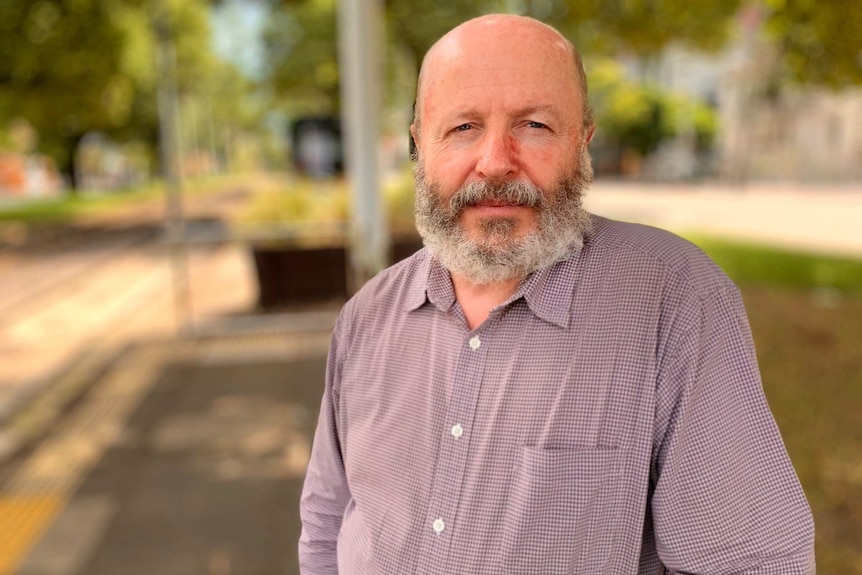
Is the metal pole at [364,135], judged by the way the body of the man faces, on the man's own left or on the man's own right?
on the man's own right

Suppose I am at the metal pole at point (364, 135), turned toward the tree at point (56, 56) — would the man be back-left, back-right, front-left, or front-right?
back-left

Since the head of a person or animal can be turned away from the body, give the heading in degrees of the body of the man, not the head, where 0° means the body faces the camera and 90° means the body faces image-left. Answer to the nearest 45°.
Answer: approximately 45°

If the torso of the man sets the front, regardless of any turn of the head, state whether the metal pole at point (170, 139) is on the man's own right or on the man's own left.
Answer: on the man's own right

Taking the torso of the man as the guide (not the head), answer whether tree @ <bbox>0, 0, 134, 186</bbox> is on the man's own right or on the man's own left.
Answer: on the man's own right
